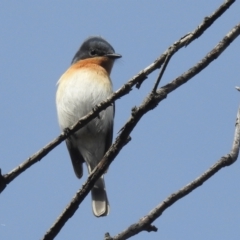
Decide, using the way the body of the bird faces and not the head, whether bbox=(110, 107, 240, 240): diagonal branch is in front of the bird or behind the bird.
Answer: in front

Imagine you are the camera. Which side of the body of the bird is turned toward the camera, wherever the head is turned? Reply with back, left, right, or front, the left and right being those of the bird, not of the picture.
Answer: front
